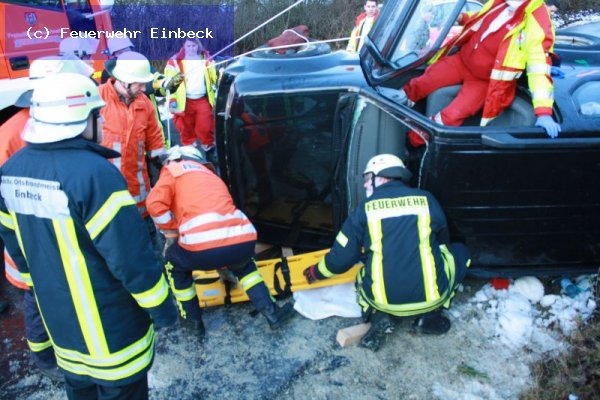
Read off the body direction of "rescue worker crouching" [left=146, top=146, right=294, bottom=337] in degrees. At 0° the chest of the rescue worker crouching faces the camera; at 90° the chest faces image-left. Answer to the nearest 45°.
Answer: approximately 135°

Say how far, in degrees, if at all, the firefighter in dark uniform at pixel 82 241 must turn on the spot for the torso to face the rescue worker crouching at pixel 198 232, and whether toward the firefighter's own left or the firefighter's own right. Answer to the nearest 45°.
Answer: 0° — they already face them

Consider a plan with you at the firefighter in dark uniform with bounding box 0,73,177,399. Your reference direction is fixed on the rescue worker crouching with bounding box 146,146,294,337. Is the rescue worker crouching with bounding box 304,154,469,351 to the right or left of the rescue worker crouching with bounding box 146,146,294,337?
right

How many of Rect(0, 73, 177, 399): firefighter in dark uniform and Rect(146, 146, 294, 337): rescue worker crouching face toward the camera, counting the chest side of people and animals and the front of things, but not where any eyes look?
0

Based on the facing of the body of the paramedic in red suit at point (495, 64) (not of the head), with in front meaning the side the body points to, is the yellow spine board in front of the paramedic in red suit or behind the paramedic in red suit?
in front

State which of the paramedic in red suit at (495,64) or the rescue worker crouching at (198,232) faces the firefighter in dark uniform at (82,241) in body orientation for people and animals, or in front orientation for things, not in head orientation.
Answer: the paramedic in red suit

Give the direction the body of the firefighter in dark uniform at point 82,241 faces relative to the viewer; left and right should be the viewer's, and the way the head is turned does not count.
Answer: facing away from the viewer and to the right of the viewer

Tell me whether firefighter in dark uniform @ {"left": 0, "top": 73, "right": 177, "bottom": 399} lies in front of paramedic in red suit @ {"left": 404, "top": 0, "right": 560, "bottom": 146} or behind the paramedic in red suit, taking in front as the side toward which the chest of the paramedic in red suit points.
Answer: in front

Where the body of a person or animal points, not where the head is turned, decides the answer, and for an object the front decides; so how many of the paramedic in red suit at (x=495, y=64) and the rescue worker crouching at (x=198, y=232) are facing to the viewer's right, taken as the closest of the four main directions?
0

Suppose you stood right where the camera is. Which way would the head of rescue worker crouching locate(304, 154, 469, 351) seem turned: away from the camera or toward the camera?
away from the camera

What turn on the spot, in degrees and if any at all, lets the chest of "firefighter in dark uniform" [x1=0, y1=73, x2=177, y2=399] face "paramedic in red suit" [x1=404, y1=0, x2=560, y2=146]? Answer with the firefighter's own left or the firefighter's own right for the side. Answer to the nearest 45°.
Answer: approximately 45° to the firefighter's own right
